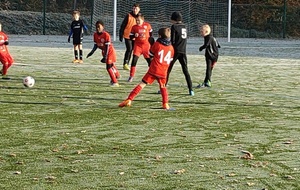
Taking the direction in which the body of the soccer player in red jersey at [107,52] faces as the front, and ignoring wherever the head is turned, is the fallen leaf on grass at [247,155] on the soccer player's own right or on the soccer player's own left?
on the soccer player's own left

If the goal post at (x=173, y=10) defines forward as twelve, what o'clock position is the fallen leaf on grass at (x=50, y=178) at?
The fallen leaf on grass is roughly at 12 o'clock from the goal post.

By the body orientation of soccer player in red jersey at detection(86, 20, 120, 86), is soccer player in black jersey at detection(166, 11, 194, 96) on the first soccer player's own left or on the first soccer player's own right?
on the first soccer player's own left

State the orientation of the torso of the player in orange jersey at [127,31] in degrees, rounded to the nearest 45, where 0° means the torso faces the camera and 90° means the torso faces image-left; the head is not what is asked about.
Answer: approximately 315°

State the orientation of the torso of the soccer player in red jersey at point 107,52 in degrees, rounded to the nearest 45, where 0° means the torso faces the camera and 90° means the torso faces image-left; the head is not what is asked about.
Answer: approximately 45°

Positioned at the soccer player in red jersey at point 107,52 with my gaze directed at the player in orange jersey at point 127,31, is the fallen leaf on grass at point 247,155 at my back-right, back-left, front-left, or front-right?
back-right

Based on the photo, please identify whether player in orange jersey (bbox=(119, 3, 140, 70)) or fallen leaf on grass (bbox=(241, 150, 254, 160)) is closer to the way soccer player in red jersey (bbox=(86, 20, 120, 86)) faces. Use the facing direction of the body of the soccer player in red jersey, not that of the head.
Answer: the fallen leaf on grass

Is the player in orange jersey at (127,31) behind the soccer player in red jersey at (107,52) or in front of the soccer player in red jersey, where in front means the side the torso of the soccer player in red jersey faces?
behind

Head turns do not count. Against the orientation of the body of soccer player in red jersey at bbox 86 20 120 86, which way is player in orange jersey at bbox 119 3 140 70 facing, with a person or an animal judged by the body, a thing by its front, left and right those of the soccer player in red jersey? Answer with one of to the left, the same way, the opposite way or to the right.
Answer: to the left

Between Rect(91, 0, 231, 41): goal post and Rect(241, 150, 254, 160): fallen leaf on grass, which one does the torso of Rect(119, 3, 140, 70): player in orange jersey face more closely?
the fallen leaf on grass
